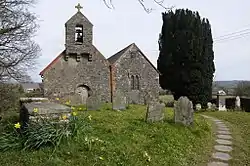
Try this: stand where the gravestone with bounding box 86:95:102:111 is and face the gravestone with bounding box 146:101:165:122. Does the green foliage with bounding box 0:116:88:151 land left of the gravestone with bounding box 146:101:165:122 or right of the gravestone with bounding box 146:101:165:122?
right

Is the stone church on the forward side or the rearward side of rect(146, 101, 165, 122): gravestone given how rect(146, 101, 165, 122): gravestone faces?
on the rearward side

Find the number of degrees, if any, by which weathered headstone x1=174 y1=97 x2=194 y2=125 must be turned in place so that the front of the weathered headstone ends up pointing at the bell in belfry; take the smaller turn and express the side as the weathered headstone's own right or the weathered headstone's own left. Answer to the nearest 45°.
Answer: approximately 135° to the weathered headstone's own right

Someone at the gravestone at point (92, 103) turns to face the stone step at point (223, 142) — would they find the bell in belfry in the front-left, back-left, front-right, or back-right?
back-left

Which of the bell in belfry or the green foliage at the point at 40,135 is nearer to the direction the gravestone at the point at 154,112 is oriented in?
the green foliage

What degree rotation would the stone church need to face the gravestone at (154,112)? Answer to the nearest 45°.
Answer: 0° — it already faces it

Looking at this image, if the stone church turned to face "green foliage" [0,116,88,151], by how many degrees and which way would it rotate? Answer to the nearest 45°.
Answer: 0° — it already faces it

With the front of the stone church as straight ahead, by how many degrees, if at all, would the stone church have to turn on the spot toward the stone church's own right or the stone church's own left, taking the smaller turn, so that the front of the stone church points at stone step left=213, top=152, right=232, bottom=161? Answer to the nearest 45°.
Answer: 0° — it already faces it

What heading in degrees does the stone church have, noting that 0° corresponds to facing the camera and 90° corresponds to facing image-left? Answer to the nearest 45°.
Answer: approximately 0°

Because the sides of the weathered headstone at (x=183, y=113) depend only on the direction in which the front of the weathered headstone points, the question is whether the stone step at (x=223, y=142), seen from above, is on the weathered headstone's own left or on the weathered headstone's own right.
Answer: on the weathered headstone's own left

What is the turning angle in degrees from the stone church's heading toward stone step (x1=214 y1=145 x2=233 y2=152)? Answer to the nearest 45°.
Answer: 0° — it already faces it

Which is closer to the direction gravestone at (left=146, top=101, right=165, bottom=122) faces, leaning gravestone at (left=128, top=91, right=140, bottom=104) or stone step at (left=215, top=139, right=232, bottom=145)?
the stone step
